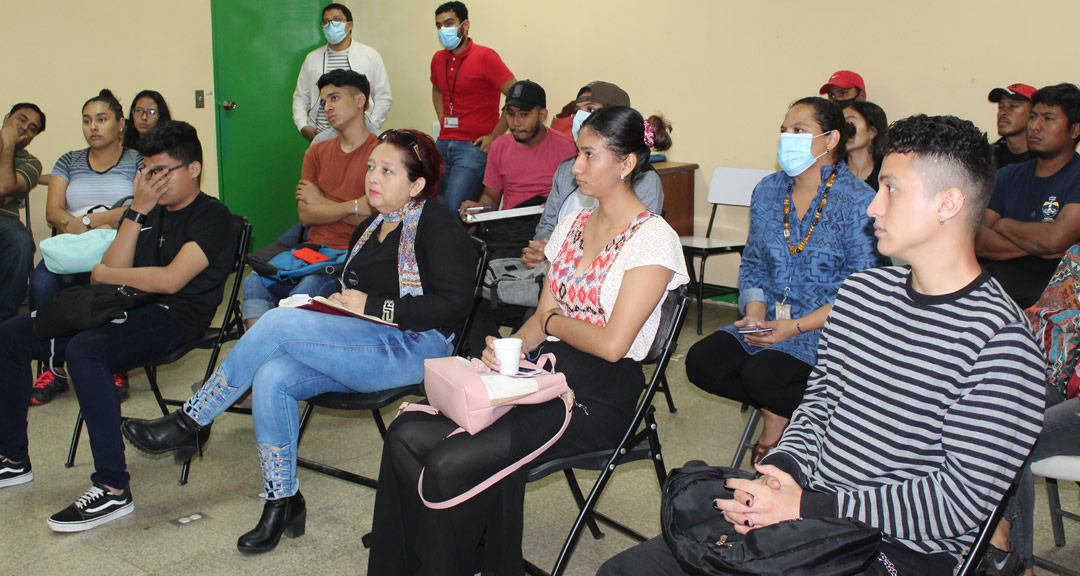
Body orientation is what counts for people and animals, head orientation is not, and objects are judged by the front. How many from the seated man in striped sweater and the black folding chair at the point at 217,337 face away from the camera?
0

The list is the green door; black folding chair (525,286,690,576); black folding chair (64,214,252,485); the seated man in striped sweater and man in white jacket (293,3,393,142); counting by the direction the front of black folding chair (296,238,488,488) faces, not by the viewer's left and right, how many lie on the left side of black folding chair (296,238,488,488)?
2

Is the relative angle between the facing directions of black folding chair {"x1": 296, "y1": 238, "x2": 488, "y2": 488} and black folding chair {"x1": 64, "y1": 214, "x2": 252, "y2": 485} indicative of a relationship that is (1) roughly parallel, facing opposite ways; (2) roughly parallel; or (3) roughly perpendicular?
roughly parallel

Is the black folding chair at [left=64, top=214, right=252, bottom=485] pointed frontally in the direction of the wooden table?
no

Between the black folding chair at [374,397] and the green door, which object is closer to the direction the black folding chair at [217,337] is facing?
the black folding chair

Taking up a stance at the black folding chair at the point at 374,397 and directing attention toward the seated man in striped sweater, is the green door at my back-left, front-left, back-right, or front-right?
back-left

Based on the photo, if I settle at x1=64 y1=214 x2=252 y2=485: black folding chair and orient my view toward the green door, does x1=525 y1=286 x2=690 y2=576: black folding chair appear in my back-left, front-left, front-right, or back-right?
back-right

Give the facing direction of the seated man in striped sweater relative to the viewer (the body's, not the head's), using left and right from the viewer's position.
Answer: facing the viewer and to the left of the viewer

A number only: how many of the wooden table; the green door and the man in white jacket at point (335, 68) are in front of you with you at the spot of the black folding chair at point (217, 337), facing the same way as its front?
0
